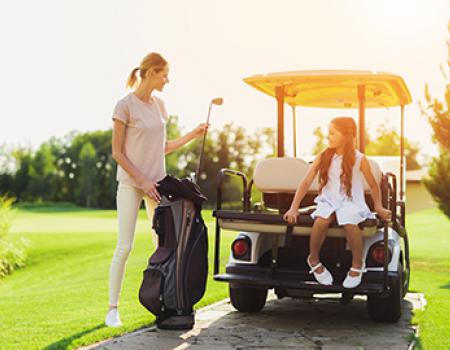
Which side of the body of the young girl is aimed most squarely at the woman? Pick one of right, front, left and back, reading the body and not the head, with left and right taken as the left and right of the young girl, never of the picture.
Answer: right

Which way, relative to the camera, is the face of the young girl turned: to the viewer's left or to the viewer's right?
to the viewer's left

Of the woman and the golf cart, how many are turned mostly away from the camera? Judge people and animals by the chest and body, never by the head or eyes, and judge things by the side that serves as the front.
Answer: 1

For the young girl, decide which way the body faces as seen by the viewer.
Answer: toward the camera

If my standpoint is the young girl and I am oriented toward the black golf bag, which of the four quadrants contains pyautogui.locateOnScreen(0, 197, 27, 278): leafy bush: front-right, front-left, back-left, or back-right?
front-right

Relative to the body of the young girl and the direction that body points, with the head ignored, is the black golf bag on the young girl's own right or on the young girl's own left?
on the young girl's own right

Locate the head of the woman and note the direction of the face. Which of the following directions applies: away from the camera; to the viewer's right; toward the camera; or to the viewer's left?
to the viewer's right

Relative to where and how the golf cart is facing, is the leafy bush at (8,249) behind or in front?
in front

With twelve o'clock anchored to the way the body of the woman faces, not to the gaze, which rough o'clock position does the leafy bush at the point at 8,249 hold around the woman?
The leafy bush is roughly at 7 o'clock from the woman.

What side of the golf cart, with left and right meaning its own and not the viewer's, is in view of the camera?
back
